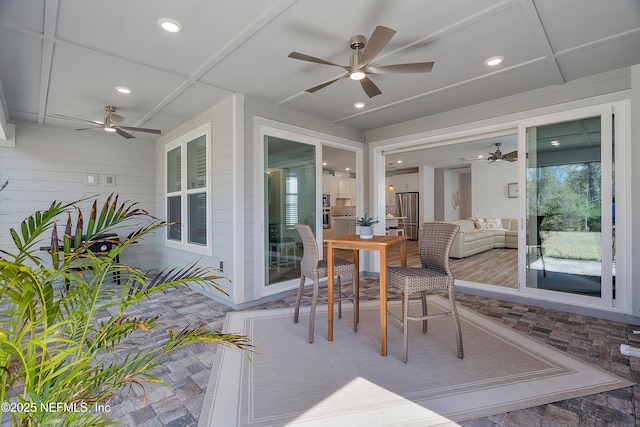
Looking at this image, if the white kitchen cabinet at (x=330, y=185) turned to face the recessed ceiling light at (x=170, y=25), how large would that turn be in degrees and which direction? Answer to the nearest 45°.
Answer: approximately 45° to its right

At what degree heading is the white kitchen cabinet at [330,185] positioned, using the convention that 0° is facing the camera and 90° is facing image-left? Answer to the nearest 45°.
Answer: approximately 315°

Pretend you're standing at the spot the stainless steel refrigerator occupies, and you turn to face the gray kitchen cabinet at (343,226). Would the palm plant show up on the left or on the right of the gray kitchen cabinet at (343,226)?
left

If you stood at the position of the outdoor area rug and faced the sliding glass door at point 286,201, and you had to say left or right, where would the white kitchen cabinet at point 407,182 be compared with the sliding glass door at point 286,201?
right
